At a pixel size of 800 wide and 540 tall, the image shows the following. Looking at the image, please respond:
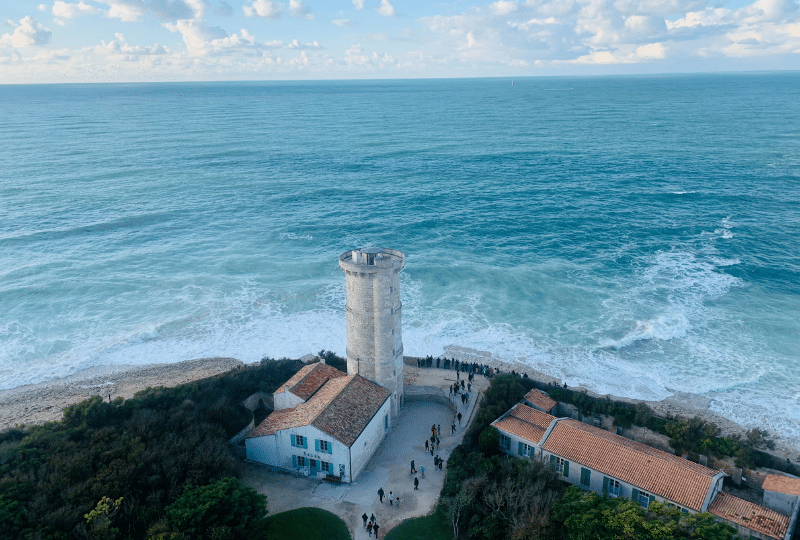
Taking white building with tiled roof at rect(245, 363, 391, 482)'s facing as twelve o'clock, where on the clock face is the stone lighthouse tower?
The stone lighthouse tower is roughly at 6 o'clock from the white building with tiled roof.

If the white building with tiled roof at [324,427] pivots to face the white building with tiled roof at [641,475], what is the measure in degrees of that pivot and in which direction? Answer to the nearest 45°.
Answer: approximately 135° to its left

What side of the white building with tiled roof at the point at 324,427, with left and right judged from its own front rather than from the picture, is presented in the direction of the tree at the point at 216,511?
front

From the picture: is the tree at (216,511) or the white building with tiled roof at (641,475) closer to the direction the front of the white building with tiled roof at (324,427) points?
the tree

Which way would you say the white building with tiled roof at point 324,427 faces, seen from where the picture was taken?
facing the viewer and to the left of the viewer
